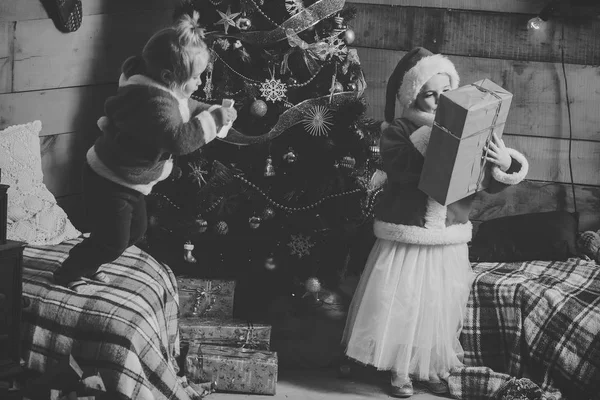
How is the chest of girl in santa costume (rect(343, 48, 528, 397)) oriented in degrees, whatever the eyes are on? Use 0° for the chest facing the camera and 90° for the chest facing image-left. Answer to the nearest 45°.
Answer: approximately 315°

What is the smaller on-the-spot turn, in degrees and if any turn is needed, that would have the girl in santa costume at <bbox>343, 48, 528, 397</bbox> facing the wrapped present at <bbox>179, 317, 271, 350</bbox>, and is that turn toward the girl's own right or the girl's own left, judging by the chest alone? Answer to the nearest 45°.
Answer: approximately 135° to the girl's own right

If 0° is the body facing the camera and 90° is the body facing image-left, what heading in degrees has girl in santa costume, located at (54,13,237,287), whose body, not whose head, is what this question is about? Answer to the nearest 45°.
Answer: approximately 270°

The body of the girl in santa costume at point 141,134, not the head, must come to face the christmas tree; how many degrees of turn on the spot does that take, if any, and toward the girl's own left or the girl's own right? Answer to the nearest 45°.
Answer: approximately 45° to the girl's own left

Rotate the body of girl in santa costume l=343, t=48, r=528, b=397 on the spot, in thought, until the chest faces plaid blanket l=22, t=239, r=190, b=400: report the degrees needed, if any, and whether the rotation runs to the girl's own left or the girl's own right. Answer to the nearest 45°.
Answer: approximately 90° to the girl's own right
